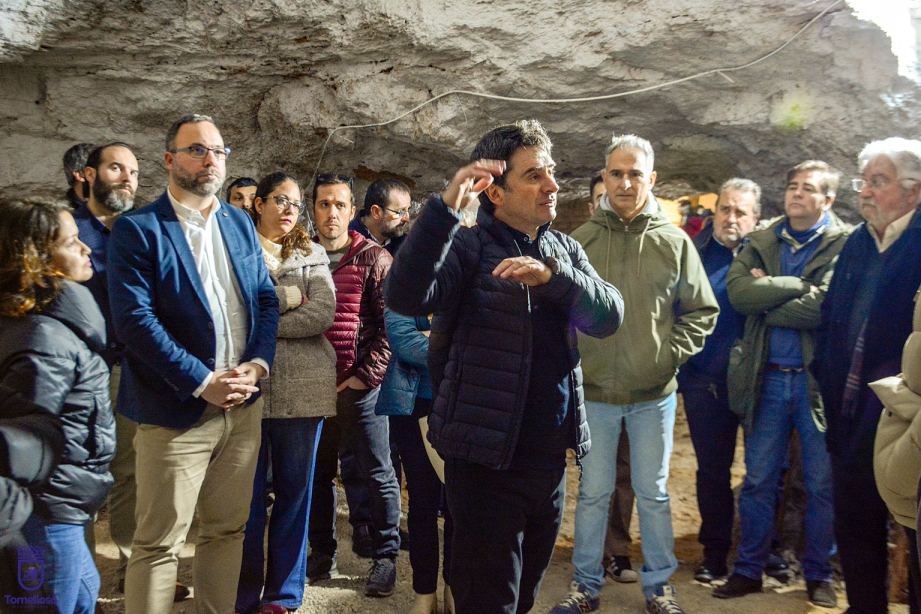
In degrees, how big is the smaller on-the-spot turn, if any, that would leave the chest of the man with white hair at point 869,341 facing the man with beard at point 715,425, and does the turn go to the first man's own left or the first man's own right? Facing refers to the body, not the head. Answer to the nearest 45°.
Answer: approximately 90° to the first man's own right

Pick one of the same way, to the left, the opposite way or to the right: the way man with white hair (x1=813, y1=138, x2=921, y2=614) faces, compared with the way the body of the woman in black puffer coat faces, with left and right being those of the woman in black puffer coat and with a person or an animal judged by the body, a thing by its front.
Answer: the opposite way

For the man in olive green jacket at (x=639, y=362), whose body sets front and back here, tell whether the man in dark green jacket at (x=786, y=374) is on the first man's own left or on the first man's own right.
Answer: on the first man's own left

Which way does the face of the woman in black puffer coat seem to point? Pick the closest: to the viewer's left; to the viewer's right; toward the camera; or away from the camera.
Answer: to the viewer's right

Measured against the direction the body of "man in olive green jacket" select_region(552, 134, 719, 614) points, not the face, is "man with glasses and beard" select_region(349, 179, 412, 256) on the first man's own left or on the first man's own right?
on the first man's own right

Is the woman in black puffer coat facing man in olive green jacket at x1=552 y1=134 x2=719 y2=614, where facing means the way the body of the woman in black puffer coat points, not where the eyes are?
yes

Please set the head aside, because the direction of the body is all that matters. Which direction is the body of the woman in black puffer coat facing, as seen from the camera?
to the viewer's right

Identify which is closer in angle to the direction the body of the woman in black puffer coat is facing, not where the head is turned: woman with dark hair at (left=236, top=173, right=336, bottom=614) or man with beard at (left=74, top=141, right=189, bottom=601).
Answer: the woman with dark hair

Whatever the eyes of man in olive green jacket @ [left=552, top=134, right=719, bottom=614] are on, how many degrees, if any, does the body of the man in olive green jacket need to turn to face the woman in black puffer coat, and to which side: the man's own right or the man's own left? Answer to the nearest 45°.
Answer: approximately 45° to the man's own right

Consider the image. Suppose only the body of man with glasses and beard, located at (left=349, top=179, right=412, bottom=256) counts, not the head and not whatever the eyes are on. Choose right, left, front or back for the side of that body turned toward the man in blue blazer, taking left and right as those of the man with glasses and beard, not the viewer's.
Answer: right

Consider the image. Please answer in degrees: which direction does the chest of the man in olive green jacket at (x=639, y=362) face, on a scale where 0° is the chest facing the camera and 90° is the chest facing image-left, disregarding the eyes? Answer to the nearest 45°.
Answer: approximately 0°

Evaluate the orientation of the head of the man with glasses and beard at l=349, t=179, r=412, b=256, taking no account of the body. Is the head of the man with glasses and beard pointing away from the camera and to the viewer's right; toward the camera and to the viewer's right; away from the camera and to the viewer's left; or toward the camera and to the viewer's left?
toward the camera and to the viewer's right

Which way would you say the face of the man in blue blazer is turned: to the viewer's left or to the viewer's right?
to the viewer's right

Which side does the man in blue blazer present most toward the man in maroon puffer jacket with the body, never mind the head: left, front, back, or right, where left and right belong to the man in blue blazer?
left

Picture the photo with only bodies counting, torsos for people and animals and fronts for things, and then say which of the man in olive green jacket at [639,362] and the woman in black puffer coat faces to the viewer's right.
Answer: the woman in black puffer coat
